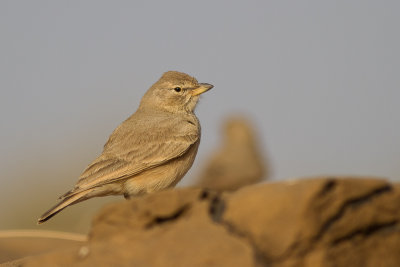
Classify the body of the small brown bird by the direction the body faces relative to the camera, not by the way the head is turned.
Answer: to the viewer's right

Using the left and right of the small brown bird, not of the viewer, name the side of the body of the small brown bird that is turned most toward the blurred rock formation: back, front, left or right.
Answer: left
